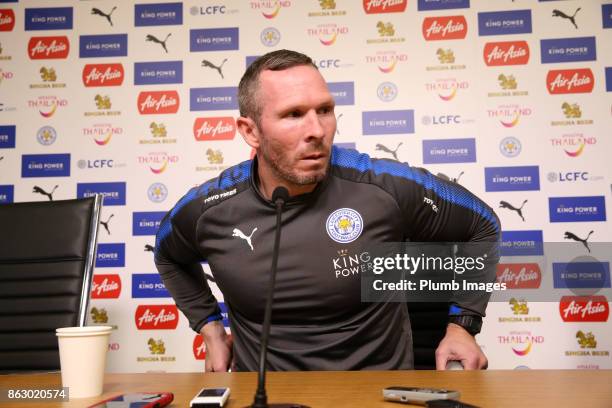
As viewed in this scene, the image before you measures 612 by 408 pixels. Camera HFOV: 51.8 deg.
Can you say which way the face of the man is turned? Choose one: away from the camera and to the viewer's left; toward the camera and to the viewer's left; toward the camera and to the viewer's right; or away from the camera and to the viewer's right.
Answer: toward the camera and to the viewer's right

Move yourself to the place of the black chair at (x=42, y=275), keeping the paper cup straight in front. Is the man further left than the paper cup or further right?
left

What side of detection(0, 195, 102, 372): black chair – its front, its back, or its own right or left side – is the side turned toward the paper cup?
front

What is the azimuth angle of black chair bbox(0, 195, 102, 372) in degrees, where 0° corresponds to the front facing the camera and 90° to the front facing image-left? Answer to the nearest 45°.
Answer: approximately 0°

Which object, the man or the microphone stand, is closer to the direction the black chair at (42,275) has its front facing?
the microphone stand

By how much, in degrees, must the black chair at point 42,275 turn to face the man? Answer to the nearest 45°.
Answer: approximately 45° to its left

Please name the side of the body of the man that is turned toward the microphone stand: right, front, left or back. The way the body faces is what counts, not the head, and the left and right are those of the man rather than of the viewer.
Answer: front

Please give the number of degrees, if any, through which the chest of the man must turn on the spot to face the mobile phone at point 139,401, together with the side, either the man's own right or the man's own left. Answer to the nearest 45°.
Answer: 0° — they already face it

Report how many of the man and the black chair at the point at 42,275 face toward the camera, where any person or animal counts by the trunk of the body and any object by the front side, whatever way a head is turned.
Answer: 2

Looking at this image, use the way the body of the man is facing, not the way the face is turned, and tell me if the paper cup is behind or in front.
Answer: in front

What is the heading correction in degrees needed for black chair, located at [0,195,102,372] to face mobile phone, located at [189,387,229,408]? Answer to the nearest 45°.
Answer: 0° — it already faces it
